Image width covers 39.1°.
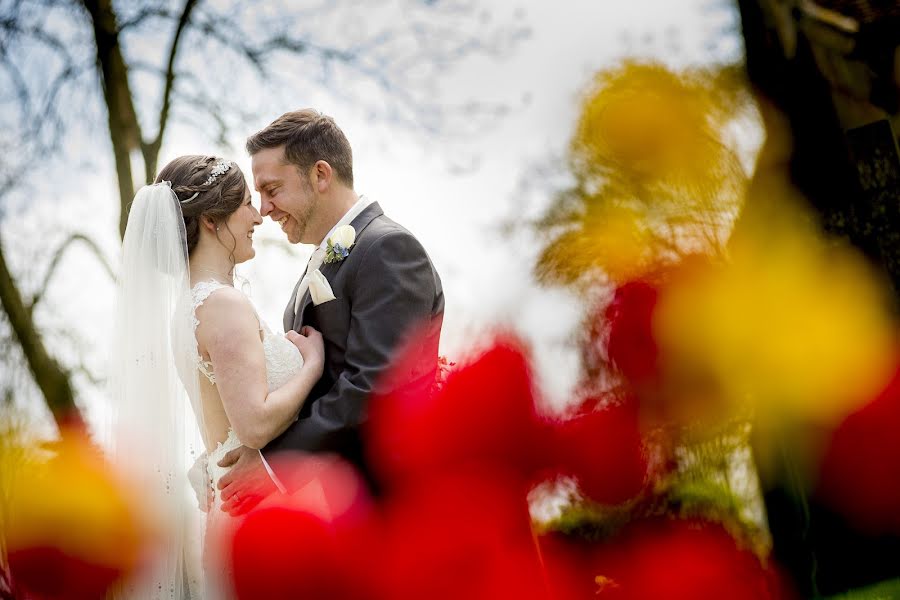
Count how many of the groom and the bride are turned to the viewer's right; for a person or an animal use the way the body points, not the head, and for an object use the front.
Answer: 1

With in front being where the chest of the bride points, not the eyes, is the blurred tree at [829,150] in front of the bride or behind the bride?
in front

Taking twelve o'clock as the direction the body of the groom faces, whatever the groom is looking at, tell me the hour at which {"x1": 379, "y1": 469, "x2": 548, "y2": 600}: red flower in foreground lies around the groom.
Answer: The red flower in foreground is roughly at 9 o'clock from the groom.

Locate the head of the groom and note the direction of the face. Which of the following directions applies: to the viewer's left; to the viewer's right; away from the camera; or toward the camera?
to the viewer's left

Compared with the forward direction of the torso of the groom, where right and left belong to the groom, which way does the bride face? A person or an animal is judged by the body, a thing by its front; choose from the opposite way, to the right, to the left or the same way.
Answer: the opposite way

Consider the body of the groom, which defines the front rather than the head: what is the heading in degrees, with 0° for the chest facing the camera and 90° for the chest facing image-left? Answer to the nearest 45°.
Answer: approximately 90°

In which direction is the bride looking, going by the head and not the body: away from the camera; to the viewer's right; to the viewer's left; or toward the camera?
to the viewer's right

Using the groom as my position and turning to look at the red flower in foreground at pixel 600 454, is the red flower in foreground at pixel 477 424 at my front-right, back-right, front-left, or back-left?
front-right

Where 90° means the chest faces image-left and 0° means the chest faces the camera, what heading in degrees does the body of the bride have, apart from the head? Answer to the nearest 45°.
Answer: approximately 270°
